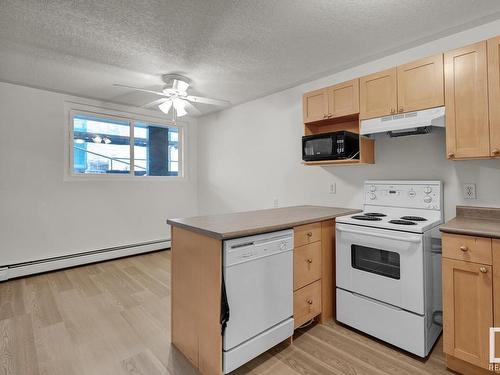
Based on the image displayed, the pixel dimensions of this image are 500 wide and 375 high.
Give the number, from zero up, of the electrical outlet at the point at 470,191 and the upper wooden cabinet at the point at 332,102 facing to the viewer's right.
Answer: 0

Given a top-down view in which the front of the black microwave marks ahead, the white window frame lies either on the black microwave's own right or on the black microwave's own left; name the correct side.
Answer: on the black microwave's own right

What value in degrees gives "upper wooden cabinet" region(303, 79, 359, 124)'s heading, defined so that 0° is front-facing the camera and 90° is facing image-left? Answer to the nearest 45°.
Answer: approximately 45°

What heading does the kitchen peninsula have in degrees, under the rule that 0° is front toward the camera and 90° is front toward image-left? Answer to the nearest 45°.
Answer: approximately 315°

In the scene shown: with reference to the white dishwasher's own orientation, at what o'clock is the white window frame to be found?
The white window frame is roughly at 6 o'clock from the white dishwasher.

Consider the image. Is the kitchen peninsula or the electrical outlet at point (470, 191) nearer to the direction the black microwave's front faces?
the kitchen peninsula

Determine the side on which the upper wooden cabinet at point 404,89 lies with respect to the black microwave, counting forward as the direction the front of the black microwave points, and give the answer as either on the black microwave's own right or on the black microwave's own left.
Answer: on the black microwave's own left

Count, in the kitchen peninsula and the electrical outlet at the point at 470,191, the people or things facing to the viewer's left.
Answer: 0

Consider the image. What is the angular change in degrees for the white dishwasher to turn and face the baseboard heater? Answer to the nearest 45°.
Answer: approximately 180°
